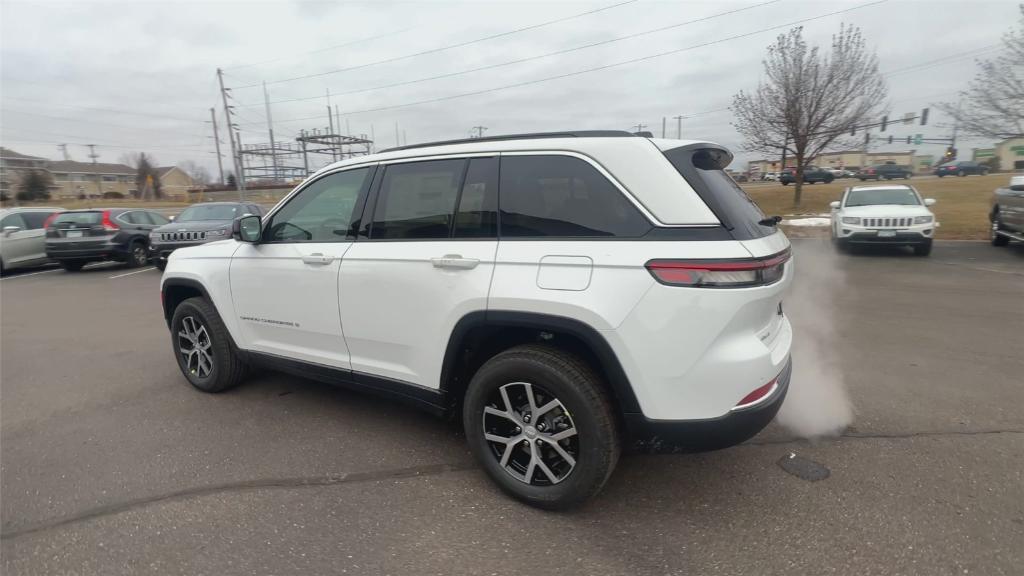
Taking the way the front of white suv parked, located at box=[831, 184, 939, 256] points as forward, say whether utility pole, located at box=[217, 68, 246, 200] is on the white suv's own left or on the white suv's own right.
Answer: on the white suv's own right

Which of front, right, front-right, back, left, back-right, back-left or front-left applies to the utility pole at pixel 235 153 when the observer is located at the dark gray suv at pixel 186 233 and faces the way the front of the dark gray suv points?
back-right

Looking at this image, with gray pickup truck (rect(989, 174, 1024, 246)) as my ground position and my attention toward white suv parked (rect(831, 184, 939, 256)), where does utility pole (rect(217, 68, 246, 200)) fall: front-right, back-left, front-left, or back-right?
front-right

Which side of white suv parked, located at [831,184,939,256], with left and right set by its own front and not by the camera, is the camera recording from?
front

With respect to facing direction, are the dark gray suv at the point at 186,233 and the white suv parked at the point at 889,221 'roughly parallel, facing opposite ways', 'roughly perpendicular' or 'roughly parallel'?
roughly parallel

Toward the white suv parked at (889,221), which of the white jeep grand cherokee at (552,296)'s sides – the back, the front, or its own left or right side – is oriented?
right

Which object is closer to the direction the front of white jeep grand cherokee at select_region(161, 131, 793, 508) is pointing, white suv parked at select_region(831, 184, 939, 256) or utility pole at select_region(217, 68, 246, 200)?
the utility pole

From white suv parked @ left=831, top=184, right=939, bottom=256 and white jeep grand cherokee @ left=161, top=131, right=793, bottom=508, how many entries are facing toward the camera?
1

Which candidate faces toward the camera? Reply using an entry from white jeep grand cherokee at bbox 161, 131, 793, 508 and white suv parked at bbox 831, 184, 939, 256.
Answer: the white suv parked

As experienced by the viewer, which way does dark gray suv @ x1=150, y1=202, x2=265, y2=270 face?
facing the viewer and to the left of the viewer

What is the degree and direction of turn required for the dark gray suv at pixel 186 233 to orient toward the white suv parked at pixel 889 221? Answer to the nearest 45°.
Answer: approximately 90° to its left

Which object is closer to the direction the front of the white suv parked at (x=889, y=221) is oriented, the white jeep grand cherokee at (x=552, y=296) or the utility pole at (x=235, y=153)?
the white jeep grand cherokee

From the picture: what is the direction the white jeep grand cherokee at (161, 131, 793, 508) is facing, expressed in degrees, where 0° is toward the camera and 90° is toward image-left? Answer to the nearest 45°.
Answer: approximately 135°
